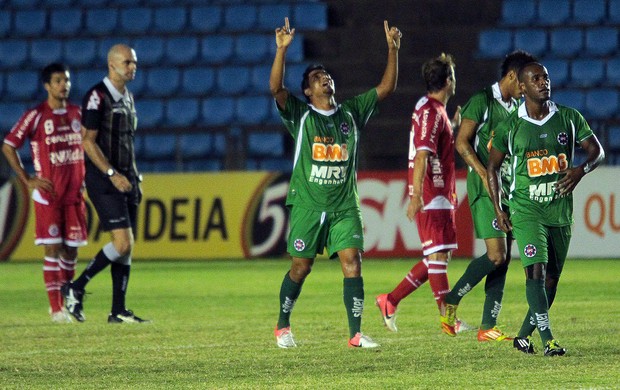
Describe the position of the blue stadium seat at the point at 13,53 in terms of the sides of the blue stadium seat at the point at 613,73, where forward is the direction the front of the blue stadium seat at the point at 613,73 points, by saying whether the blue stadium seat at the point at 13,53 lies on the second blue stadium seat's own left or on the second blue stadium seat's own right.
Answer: on the second blue stadium seat's own right

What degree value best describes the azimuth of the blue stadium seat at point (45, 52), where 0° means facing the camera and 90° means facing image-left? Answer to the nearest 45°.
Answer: approximately 0°

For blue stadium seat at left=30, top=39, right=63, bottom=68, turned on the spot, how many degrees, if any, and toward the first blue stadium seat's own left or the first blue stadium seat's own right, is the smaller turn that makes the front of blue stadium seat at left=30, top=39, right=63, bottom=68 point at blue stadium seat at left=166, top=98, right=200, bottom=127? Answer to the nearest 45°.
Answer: approximately 45° to the first blue stadium seat's own left

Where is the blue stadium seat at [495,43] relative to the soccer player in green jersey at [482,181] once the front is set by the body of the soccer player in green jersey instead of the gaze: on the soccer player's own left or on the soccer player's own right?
on the soccer player's own left

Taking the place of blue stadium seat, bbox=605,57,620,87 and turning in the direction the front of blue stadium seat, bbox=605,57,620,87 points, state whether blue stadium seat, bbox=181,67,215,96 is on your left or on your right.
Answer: on your right

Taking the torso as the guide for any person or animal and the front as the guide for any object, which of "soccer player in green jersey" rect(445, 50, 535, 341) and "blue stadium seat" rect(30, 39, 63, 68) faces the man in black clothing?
the blue stadium seat

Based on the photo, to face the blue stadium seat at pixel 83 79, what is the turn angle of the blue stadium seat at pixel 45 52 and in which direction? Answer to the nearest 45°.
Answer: approximately 45° to its left

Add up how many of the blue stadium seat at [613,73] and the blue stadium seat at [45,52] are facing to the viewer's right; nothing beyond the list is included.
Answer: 0
